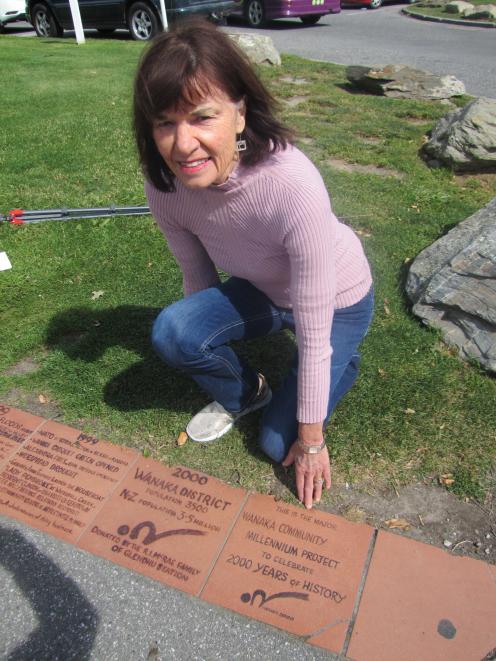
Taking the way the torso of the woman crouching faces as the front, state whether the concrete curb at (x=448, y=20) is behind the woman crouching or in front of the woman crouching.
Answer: behind

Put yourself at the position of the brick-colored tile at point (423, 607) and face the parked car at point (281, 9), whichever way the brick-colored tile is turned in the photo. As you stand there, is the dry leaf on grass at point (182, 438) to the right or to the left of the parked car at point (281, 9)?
left

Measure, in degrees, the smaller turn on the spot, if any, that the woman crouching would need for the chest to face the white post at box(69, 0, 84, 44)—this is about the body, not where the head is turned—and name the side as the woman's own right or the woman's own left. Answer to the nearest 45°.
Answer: approximately 135° to the woman's own right

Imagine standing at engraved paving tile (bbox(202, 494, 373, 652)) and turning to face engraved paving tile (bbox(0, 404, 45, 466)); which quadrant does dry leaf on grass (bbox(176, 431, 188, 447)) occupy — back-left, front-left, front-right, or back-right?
front-right

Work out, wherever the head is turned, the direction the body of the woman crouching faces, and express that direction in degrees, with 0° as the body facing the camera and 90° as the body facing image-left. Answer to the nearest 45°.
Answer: approximately 45°

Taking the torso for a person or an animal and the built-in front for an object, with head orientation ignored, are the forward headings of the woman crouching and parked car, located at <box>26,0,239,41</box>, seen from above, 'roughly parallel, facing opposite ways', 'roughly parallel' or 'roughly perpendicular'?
roughly perpendicular

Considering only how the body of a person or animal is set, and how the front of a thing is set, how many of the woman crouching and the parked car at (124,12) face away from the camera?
0

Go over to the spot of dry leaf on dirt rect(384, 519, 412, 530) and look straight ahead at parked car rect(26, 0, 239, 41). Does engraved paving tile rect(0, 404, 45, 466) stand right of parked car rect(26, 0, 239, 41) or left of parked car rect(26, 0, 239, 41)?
left

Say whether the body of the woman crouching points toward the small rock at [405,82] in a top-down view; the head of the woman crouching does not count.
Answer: no
